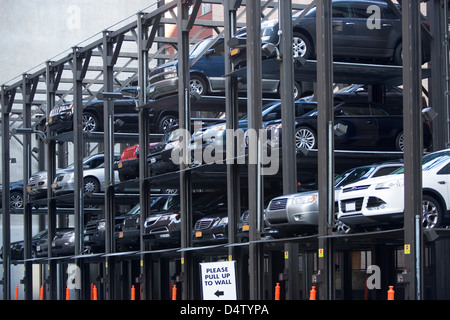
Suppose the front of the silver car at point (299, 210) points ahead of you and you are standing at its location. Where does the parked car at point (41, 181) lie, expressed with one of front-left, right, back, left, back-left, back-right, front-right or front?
right

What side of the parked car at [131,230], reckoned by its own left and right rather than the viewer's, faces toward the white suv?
left

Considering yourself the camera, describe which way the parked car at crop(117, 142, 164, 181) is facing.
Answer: facing the viewer and to the left of the viewer

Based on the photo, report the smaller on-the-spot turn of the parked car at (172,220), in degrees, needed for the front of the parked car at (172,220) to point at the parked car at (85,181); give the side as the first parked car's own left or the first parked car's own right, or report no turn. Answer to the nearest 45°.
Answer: approximately 90° to the first parked car's own right

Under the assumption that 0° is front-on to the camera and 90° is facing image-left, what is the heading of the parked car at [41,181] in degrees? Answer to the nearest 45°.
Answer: approximately 45°

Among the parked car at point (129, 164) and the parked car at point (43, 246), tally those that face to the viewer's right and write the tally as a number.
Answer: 0

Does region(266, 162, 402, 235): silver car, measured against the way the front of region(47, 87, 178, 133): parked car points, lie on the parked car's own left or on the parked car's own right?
on the parked car's own left
